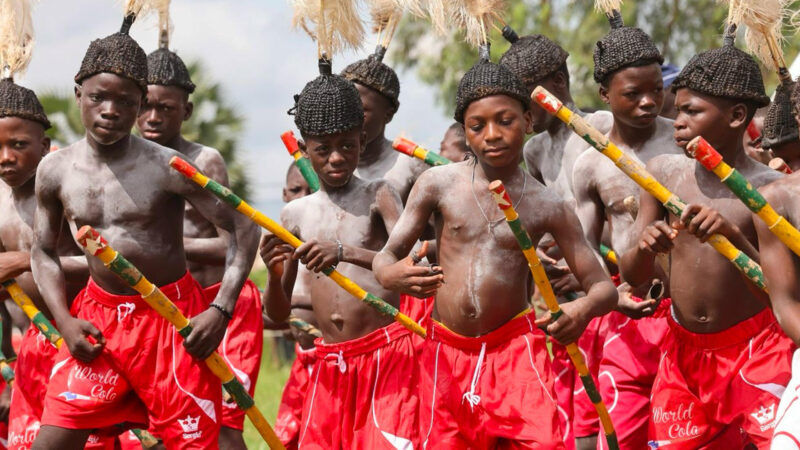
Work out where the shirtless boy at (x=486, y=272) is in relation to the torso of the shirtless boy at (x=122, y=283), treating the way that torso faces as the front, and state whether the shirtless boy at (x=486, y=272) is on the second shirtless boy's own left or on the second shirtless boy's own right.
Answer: on the second shirtless boy's own left

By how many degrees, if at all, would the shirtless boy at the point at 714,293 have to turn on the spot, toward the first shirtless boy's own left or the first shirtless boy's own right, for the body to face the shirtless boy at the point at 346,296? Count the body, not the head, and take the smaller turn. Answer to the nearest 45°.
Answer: approximately 45° to the first shirtless boy's own right

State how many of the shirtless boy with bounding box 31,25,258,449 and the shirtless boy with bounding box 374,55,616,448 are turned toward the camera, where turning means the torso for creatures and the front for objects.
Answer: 2

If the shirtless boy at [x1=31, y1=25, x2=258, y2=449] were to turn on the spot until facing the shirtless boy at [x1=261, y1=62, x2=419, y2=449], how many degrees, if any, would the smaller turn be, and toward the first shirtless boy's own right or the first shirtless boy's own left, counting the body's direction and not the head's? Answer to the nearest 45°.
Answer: approximately 90° to the first shirtless boy's own left

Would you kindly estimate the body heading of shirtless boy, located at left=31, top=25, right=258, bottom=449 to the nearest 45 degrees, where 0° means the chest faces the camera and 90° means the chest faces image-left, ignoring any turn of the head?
approximately 0°

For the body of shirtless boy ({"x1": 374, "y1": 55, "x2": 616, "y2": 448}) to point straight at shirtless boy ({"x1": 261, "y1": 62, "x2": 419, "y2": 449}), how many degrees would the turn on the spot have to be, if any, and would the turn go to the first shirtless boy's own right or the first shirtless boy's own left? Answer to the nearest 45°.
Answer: approximately 135° to the first shirtless boy's own right
